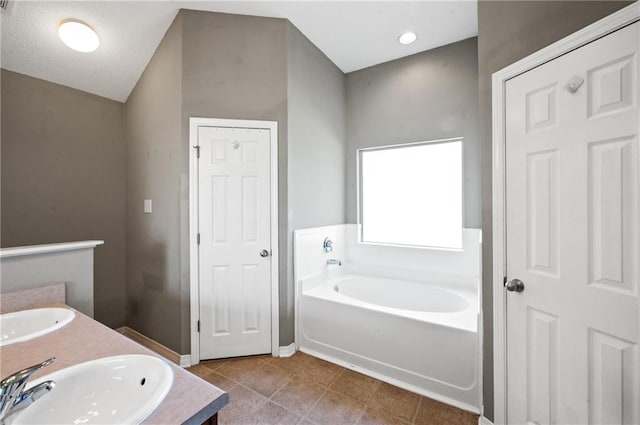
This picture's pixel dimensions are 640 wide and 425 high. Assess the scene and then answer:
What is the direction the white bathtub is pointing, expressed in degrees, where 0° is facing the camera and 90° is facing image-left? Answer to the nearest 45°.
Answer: approximately 45°

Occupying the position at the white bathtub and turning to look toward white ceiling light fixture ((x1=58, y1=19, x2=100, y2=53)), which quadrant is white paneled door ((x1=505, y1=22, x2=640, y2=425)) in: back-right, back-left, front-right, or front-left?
back-left

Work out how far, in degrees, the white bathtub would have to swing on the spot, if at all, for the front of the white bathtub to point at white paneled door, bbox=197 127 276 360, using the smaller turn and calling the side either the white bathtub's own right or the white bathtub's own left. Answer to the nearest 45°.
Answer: approximately 45° to the white bathtub's own right

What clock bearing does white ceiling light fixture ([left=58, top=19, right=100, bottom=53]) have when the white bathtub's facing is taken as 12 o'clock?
The white ceiling light fixture is roughly at 1 o'clock from the white bathtub.

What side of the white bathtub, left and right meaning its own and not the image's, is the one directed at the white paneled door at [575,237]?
left
